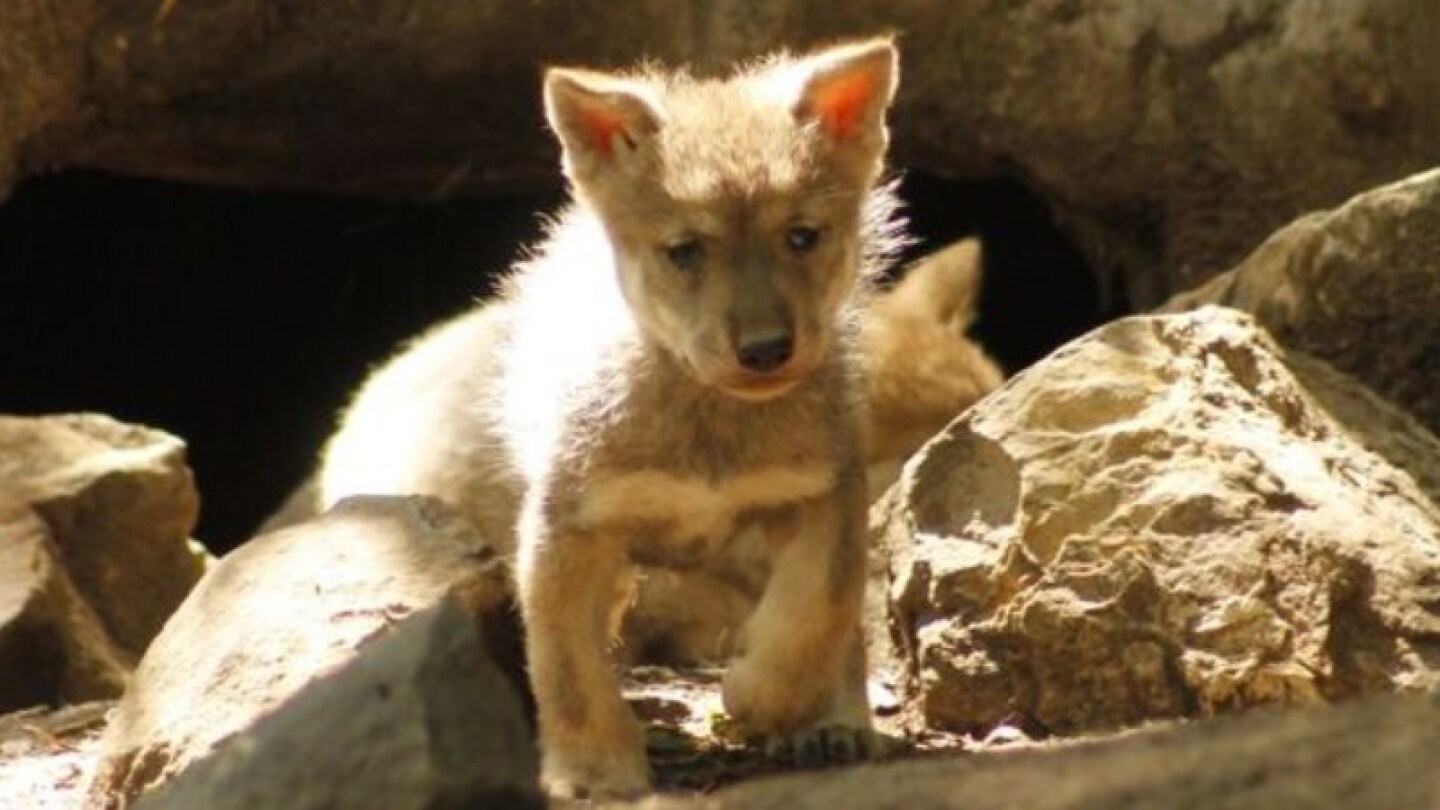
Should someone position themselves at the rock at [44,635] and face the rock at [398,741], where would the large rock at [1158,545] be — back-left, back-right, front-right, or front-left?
front-left

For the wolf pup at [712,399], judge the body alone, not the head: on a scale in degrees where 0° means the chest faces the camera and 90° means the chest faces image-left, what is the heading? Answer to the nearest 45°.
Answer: approximately 315°

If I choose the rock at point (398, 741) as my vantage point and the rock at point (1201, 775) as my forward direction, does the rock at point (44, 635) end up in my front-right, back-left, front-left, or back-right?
back-left

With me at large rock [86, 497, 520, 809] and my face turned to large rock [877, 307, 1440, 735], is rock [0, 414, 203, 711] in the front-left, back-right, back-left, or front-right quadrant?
back-left

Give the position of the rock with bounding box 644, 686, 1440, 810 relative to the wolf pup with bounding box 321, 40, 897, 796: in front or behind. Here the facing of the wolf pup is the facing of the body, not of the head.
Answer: in front

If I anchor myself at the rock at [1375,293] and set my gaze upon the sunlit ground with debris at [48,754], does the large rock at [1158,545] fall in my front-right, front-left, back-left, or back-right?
front-left

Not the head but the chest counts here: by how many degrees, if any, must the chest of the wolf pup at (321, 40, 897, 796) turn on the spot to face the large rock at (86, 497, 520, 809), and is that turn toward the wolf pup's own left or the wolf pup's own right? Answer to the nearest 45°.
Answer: approximately 135° to the wolf pup's own right

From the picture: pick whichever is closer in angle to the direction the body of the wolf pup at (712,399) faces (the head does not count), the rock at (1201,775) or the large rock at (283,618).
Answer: the rock

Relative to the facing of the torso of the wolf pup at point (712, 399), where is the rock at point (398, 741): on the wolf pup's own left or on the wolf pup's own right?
on the wolf pup's own right
